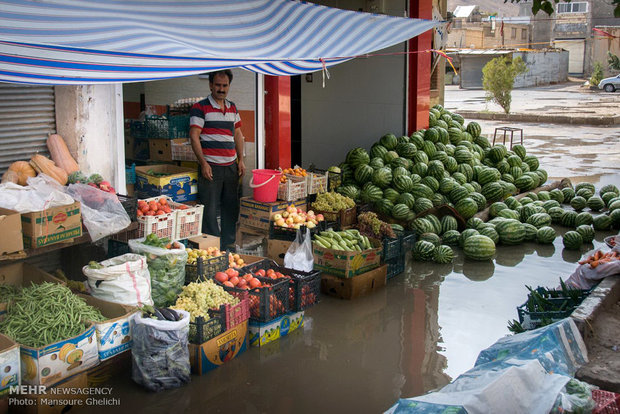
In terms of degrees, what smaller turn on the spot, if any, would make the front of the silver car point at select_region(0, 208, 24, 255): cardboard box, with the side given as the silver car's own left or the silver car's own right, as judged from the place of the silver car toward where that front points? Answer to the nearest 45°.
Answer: approximately 90° to the silver car's own left

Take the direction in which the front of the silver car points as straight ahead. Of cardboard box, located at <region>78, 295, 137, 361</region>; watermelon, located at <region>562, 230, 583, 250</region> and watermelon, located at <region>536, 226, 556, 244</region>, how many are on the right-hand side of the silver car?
0

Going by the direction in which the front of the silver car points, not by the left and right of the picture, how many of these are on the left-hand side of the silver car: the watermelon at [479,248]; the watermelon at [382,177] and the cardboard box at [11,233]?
3

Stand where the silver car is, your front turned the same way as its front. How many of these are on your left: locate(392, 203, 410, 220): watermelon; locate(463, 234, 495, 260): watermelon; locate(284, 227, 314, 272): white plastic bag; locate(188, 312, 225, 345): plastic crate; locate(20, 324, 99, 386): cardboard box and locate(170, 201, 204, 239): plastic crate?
6

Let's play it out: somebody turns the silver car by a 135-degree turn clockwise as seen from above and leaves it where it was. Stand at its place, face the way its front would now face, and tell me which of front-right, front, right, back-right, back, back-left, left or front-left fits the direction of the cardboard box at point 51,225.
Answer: back-right

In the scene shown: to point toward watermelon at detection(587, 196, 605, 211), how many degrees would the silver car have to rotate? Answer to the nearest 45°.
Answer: approximately 90° to its left

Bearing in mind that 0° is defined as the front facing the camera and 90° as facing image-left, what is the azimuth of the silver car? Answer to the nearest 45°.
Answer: approximately 90°

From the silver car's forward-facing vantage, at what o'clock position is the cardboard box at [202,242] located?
The cardboard box is roughly at 9 o'clock from the silver car.

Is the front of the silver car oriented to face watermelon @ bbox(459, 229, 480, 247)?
no

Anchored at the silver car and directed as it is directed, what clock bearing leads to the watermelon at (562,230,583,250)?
The watermelon is roughly at 9 o'clock from the silver car.

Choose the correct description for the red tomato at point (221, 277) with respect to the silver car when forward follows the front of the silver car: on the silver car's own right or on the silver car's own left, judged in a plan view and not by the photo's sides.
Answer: on the silver car's own left

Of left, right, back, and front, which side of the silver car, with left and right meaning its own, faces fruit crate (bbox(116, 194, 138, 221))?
left

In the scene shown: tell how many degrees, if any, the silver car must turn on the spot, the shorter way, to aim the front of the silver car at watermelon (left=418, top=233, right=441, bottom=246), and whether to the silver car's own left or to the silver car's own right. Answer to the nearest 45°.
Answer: approximately 90° to the silver car's own left

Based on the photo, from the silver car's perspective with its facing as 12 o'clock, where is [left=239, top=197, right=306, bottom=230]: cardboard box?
The cardboard box is roughly at 9 o'clock from the silver car.

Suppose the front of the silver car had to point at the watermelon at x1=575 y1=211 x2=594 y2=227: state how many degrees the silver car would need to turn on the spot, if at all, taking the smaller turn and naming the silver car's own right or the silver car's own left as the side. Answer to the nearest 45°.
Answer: approximately 90° to the silver car's own left

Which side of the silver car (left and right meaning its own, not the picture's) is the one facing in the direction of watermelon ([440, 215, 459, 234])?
left

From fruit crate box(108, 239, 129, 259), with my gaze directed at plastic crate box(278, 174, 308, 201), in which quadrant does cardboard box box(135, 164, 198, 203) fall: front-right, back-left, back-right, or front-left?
front-left

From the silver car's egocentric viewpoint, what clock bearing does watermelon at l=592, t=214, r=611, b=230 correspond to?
The watermelon is roughly at 9 o'clock from the silver car.

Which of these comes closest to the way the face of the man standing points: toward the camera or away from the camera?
toward the camera

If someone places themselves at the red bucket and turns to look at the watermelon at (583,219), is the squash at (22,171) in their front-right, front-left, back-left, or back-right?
back-right

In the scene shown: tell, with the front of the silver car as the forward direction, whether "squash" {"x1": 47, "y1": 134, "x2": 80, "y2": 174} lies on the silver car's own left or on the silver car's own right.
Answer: on the silver car's own left

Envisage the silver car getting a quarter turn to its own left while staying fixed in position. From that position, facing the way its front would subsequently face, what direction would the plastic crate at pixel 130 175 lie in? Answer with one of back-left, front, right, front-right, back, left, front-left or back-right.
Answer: front

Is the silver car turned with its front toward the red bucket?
no

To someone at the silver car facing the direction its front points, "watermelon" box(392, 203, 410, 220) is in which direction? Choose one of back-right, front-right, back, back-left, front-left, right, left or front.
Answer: left
